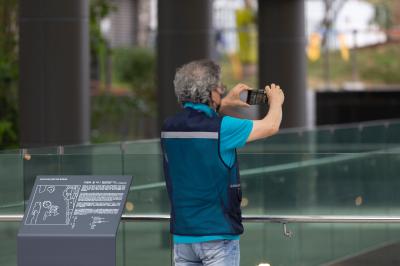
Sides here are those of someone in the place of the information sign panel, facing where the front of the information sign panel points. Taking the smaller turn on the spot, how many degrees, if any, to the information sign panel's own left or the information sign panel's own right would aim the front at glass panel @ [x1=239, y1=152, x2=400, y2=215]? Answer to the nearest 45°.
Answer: approximately 135° to the information sign panel's own left

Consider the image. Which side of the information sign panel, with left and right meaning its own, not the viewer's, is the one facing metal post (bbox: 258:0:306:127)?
back

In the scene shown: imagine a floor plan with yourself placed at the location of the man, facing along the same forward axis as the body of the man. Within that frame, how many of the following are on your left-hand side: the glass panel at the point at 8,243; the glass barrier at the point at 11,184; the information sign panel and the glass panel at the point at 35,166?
4

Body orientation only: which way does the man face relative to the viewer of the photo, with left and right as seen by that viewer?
facing away from the viewer and to the right of the viewer

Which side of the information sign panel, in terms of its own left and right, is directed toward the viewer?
front

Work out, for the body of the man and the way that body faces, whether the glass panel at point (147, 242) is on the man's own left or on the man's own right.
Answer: on the man's own left

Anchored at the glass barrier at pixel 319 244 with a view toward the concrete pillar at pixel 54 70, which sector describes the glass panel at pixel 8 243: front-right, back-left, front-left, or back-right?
front-left

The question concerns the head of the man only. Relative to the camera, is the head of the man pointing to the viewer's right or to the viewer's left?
to the viewer's right

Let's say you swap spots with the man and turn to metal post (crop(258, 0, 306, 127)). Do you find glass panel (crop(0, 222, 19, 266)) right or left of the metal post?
left

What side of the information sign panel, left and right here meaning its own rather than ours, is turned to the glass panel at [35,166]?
back

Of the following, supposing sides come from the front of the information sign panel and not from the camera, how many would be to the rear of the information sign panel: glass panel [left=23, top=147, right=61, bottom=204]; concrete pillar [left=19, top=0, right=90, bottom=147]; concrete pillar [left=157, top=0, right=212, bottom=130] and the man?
3

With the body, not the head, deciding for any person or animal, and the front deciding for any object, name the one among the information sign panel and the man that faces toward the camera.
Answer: the information sign panel

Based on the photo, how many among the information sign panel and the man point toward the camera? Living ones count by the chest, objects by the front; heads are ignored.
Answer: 1

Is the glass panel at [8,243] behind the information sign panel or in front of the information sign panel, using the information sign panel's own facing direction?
behind

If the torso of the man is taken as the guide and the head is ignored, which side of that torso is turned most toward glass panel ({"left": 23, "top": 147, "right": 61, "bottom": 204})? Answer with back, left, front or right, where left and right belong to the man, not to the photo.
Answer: left

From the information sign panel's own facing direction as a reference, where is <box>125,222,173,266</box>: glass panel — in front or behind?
behind
